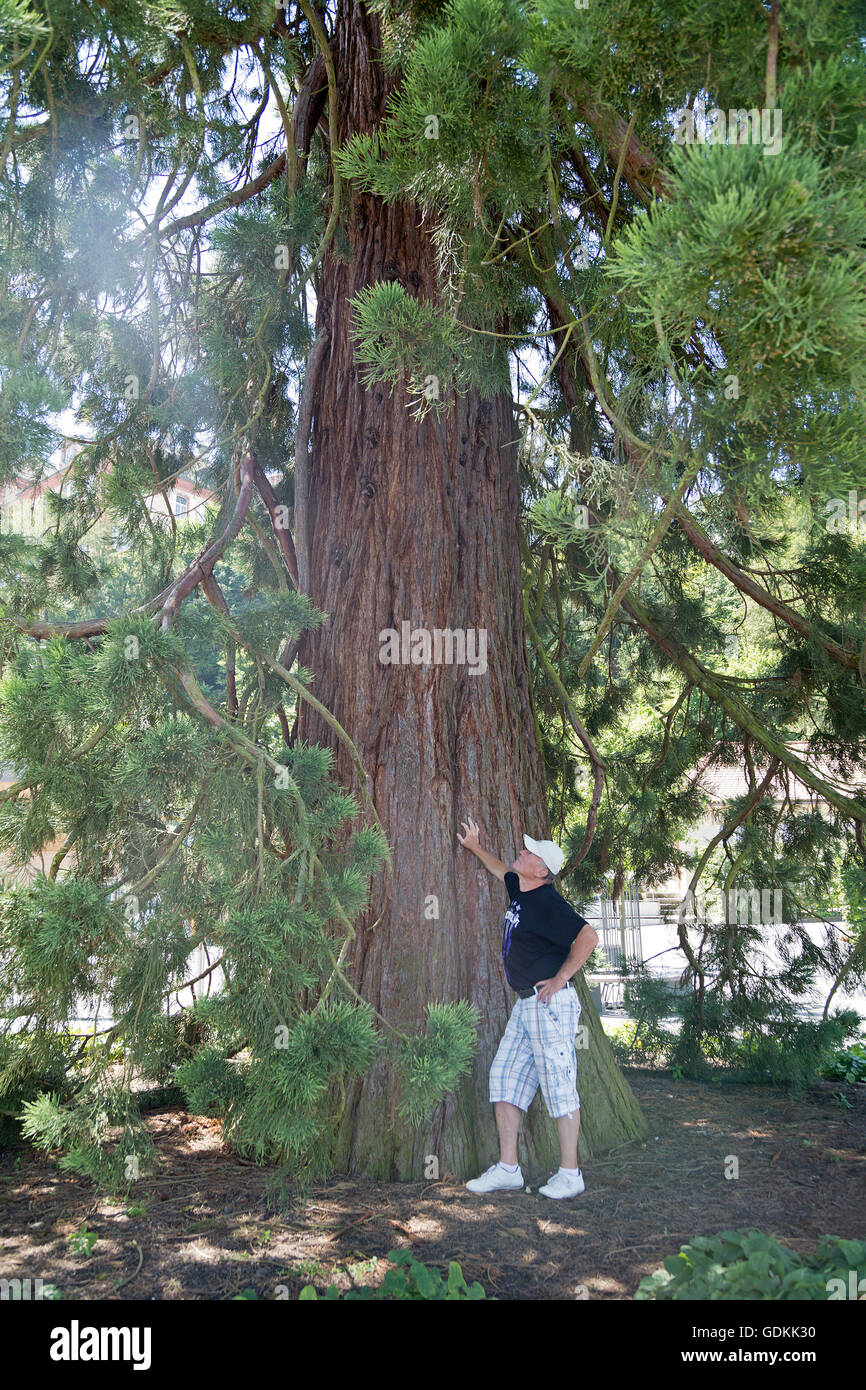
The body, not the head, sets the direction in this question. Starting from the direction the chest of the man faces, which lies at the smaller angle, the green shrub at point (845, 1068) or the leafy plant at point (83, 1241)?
the leafy plant

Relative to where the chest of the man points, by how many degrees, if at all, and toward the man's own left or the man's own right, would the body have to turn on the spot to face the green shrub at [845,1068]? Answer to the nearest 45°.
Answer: approximately 180°

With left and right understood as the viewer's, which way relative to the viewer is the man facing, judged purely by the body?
facing the viewer and to the left of the viewer

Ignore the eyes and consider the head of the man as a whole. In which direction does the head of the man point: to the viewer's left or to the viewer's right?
to the viewer's left

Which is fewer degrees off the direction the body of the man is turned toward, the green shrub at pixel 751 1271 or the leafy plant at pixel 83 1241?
the leafy plant

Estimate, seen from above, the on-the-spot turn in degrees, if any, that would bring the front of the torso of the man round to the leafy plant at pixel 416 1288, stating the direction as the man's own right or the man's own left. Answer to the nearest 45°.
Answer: approximately 45° to the man's own left

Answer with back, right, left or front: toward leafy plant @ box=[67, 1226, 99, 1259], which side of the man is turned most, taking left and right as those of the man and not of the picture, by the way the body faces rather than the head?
front
